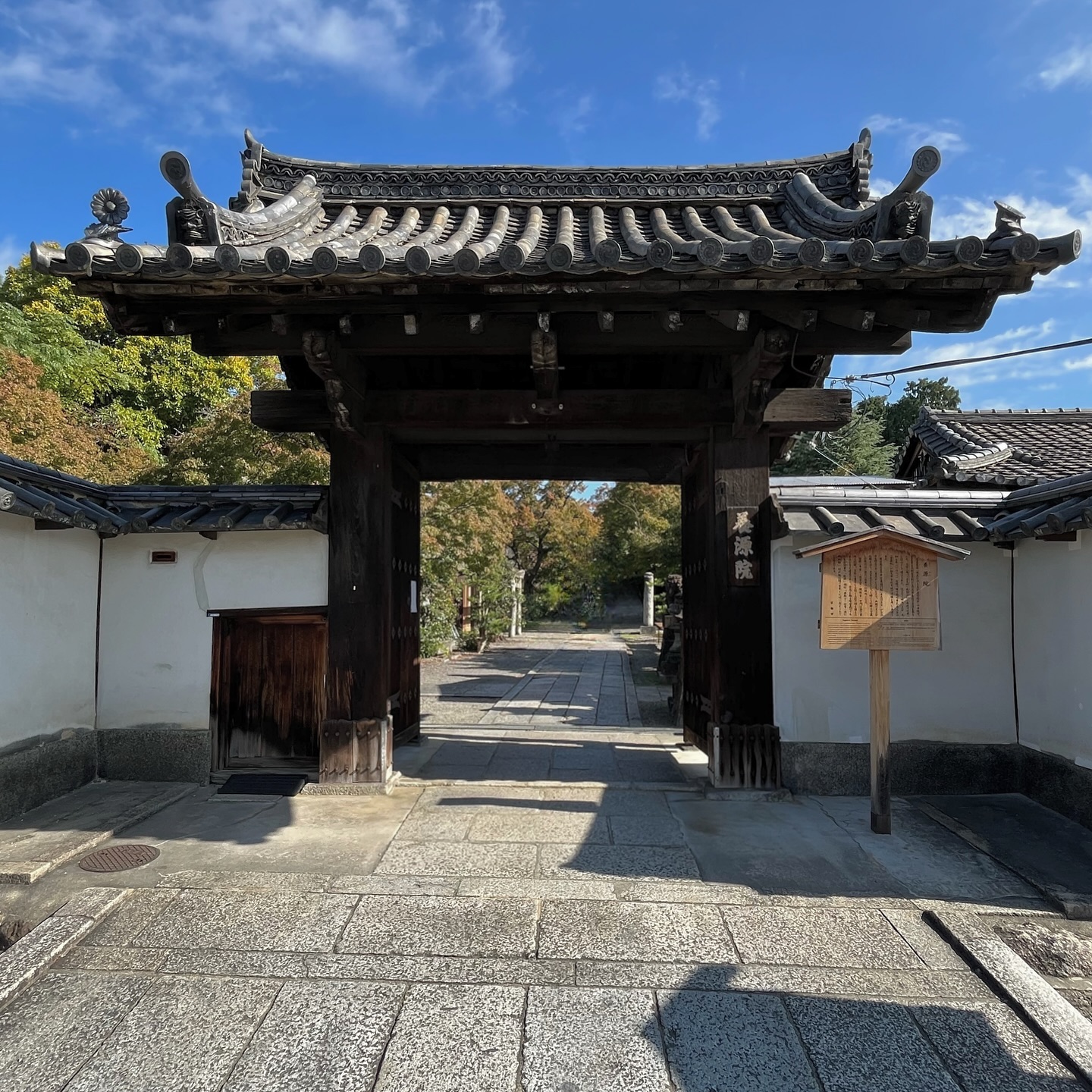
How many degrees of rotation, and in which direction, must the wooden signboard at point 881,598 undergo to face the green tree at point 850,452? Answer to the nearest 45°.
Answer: approximately 180°

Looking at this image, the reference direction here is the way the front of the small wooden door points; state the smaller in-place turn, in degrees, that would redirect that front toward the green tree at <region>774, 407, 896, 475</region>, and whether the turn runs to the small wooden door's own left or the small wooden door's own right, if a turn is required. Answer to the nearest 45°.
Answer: approximately 135° to the small wooden door's own left

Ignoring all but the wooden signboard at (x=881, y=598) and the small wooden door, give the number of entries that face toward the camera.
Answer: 2

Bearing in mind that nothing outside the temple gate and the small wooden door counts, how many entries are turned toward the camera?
2

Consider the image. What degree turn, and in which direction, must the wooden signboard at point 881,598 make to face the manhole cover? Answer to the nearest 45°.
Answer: approximately 45° to its right

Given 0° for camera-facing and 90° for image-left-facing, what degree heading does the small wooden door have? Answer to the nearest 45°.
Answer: approximately 0°
